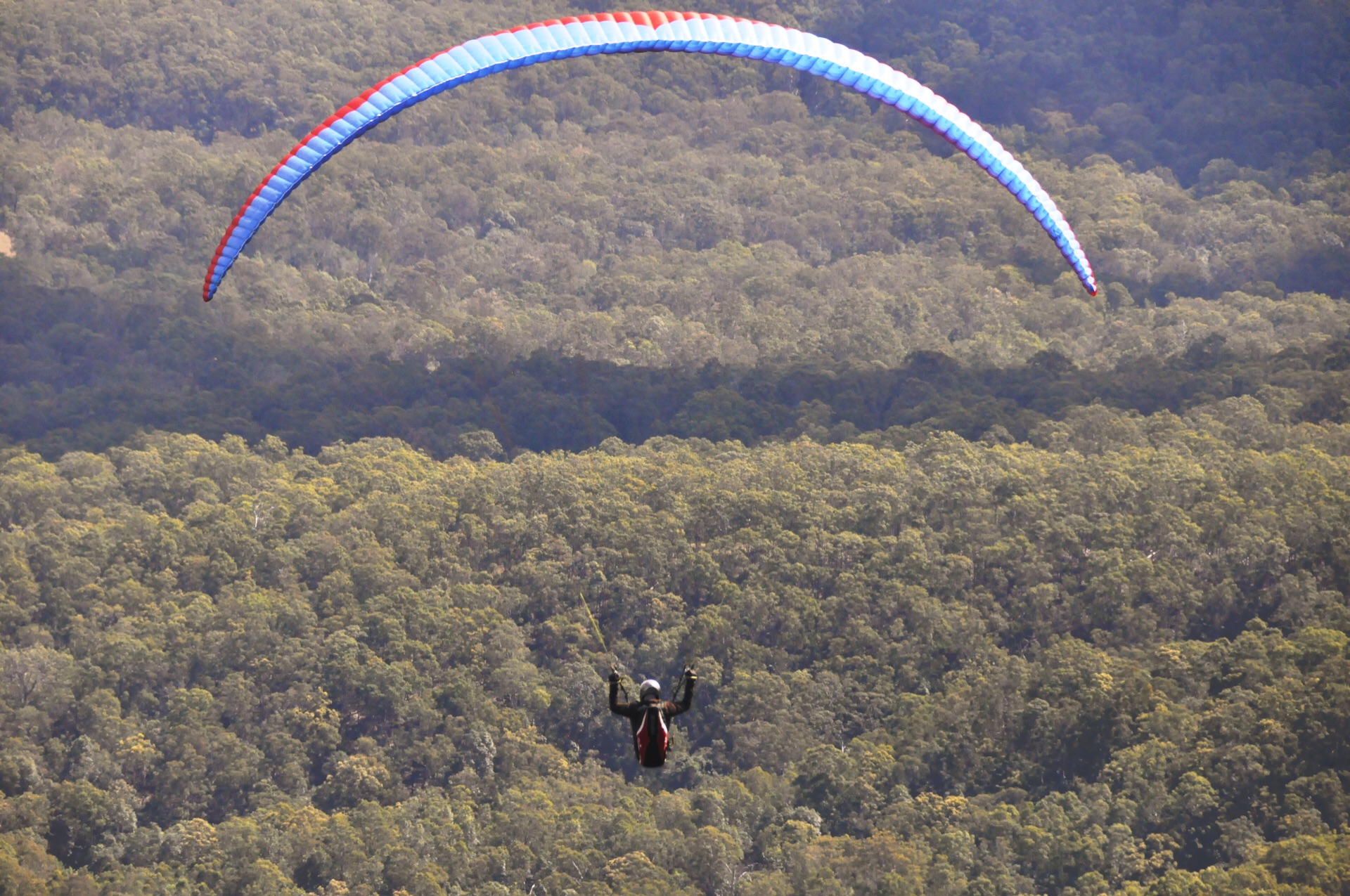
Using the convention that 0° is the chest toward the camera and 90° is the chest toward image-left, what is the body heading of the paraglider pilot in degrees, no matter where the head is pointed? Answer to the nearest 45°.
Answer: approximately 180°
